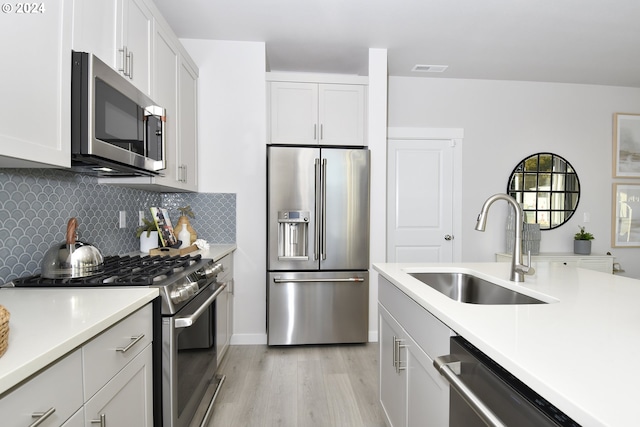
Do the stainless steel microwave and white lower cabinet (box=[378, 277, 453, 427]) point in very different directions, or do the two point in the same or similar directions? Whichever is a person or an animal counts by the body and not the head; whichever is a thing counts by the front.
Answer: very different directions

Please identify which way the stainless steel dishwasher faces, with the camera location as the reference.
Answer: facing the viewer and to the left of the viewer

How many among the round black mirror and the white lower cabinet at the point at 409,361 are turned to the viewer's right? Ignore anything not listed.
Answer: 0

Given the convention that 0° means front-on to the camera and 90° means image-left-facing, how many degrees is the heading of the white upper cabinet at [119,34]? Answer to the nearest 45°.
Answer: approximately 315°

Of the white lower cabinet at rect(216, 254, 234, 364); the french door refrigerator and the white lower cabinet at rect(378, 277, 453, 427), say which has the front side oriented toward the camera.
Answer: the french door refrigerator

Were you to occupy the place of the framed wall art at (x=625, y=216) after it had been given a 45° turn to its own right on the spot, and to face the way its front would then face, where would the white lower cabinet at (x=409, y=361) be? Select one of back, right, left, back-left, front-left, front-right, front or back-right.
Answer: front-left

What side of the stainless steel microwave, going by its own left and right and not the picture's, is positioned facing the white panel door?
left

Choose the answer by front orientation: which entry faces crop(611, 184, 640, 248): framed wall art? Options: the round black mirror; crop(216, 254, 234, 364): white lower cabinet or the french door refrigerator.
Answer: the white lower cabinet

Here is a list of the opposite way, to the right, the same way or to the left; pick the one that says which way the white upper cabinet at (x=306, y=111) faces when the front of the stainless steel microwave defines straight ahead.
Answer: to the right

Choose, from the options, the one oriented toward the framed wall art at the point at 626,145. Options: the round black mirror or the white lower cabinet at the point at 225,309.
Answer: the white lower cabinet

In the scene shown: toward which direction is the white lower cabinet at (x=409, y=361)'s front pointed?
to the viewer's left

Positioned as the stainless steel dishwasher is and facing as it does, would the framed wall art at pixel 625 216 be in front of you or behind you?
behind

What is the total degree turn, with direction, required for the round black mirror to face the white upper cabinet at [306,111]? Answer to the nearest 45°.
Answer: approximately 45° to its right

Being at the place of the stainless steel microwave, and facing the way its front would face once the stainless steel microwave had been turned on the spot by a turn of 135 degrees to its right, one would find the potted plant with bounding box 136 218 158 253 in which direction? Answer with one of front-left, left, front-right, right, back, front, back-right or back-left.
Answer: right

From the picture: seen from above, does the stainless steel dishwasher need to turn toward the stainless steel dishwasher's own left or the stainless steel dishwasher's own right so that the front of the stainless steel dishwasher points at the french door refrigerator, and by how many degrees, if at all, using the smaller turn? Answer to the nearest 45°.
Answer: approximately 90° to the stainless steel dishwasher's own right

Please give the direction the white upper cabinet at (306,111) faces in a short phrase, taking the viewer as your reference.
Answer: facing the viewer
